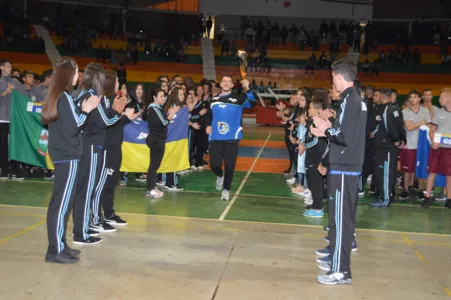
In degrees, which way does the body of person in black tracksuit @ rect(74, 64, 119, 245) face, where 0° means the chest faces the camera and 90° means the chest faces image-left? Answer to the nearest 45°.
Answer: approximately 270°

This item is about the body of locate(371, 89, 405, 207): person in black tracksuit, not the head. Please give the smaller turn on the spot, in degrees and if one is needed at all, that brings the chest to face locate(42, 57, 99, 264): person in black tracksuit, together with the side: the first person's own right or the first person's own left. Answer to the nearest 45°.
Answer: approximately 45° to the first person's own left

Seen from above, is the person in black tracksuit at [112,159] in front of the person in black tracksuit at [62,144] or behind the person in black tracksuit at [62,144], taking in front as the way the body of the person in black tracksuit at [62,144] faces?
in front

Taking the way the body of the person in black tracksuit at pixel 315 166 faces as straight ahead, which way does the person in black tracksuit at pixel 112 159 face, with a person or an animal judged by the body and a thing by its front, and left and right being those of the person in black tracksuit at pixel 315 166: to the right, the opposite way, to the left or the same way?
the opposite way

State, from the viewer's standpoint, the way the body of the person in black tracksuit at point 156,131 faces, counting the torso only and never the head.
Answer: to the viewer's right

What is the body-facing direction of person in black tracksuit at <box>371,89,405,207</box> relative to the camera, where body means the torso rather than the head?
to the viewer's left

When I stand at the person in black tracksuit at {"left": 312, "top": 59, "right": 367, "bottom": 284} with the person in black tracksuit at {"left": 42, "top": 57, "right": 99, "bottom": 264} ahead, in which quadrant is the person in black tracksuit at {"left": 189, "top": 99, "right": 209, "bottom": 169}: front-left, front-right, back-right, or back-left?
front-right

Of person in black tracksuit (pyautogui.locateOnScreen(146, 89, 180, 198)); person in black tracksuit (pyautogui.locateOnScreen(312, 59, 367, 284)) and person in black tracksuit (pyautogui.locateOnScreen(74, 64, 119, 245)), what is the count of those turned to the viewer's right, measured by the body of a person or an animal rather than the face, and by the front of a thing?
2

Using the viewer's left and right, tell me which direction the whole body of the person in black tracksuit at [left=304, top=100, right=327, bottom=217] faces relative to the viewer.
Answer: facing to the left of the viewer

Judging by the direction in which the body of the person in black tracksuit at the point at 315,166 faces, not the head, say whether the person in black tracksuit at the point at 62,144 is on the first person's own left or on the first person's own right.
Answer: on the first person's own left

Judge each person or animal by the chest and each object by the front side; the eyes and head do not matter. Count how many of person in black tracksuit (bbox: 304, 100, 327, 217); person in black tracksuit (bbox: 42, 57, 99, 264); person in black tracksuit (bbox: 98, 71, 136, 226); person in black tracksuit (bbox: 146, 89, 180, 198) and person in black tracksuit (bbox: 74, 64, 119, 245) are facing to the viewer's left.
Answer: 1

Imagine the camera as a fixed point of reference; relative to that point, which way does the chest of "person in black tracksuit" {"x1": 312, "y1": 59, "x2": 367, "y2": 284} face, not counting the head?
to the viewer's left

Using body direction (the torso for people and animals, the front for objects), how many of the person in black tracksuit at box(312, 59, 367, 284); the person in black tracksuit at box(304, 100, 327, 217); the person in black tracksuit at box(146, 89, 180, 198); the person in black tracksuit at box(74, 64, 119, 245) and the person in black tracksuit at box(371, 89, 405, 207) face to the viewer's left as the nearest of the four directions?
3

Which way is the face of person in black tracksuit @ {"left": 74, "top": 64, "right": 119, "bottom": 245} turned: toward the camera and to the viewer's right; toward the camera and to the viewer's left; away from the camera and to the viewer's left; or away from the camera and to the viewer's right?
away from the camera and to the viewer's right

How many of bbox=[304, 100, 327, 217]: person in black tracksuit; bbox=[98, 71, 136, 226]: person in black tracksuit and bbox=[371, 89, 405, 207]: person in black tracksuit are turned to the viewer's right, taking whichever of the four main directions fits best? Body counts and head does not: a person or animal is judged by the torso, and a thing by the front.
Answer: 1

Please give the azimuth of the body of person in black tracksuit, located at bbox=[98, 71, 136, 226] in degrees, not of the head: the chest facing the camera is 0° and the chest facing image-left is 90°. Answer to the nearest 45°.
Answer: approximately 270°
